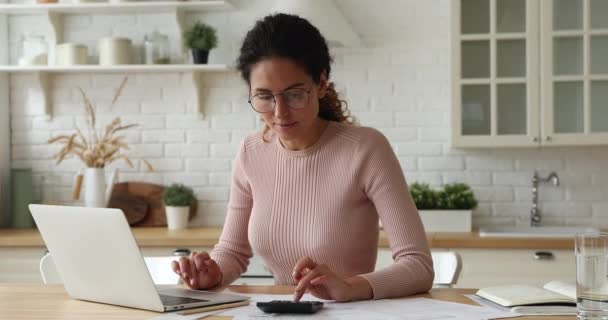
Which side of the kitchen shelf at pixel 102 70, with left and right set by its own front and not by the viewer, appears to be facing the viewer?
front

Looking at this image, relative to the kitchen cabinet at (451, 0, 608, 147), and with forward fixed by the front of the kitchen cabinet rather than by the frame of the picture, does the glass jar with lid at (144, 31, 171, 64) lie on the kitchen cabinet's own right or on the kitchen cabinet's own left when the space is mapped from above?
on the kitchen cabinet's own right

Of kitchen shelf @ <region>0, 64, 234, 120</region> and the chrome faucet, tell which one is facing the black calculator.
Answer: the kitchen shelf

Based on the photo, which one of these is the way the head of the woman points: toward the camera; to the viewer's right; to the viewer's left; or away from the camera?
toward the camera

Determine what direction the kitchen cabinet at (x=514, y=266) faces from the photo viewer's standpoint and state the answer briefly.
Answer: facing the viewer

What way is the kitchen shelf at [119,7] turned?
toward the camera

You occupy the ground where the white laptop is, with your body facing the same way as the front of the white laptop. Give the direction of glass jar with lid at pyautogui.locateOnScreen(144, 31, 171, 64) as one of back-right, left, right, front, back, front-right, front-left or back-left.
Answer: front-left

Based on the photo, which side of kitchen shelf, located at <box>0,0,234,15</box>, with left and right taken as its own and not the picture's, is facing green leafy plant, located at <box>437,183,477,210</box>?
left

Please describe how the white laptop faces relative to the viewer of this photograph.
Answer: facing away from the viewer and to the right of the viewer

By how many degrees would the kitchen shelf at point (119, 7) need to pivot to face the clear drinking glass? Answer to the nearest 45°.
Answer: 0° — it already faces it

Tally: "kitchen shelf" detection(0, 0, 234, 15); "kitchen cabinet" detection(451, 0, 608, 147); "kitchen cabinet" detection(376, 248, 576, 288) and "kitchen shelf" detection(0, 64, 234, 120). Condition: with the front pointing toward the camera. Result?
4

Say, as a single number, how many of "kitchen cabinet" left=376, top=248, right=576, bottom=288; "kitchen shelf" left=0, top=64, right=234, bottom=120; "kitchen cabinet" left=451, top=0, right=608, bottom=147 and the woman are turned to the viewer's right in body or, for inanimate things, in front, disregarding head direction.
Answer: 0
